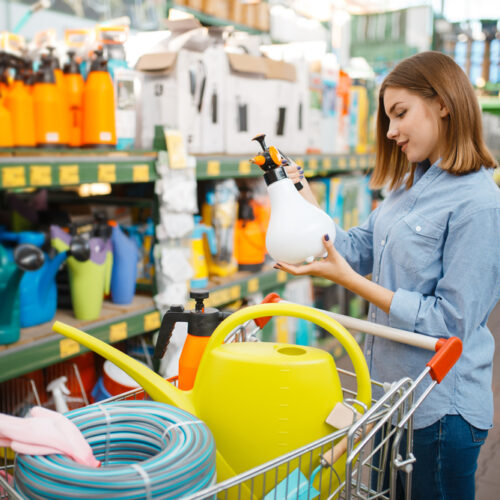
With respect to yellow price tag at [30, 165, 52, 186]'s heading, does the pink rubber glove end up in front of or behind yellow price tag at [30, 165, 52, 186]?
in front

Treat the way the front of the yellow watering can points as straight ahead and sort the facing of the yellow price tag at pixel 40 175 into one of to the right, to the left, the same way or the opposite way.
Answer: to the left

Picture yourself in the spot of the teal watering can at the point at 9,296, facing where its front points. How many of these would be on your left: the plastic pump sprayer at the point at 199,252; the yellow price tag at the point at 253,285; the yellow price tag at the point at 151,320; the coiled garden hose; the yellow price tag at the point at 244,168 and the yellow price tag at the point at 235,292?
5

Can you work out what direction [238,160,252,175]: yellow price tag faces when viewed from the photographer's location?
facing the viewer

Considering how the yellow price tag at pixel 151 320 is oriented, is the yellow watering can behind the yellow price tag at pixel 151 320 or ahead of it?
ahead

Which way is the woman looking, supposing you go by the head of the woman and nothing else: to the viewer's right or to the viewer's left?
to the viewer's left

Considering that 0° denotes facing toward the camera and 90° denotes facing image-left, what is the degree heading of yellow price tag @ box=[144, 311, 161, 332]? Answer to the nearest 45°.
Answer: approximately 315°

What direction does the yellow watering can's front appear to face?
to the viewer's left
